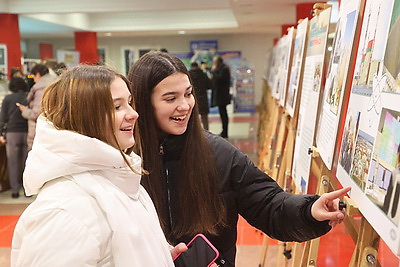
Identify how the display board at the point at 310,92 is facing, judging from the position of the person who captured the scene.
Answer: facing to the left of the viewer

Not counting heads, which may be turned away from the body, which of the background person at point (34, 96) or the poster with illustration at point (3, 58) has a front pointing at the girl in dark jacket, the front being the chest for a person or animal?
the poster with illustration

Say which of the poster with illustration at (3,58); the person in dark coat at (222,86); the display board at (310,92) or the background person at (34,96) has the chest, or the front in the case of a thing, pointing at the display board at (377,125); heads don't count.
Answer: the poster with illustration

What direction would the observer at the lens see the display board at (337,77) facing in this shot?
facing to the left of the viewer

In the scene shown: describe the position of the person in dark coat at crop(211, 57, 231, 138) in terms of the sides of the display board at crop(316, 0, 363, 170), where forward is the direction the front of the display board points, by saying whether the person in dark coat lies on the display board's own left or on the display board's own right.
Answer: on the display board's own right

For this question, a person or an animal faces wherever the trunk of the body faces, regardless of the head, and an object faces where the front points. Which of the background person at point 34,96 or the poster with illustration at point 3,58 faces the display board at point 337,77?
the poster with illustration

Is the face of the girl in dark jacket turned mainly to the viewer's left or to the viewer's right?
to the viewer's right

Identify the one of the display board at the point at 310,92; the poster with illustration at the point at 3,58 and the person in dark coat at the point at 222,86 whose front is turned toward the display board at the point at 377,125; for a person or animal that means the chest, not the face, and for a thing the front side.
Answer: the poster with illustration

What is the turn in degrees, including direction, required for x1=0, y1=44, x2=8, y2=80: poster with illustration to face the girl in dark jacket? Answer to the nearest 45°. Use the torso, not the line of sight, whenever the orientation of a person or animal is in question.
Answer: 0° — it already faces them

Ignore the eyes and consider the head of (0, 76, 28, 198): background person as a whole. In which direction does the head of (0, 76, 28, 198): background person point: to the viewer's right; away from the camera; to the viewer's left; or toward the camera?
away from the camera
